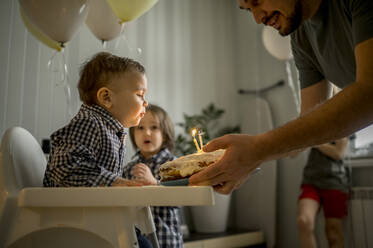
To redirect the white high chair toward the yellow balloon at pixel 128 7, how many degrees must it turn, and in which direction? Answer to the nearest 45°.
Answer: approximately 90° to its left

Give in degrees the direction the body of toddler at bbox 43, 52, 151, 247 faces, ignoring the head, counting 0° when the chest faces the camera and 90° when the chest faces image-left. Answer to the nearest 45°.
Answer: approximately 270°

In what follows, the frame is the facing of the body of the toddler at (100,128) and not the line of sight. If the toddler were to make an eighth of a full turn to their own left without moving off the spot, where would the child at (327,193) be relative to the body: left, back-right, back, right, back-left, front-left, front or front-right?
front

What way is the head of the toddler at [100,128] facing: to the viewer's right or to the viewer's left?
to the viewer's right

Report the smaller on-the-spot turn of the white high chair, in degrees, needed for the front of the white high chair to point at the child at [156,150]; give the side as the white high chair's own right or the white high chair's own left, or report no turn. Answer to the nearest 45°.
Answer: approximately 90° to the white high chair's own left

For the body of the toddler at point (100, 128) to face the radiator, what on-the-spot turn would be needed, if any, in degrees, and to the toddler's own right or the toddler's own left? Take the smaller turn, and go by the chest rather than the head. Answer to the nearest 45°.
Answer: approximately 45° to the toddler's own left

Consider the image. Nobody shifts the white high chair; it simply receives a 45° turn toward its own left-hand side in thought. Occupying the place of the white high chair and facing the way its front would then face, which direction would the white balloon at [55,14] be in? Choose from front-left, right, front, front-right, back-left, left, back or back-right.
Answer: front-left

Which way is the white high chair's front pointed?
to the viewer's right

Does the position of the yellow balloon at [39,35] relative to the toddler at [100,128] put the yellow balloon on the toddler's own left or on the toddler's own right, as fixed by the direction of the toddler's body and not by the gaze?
on the toddler's own left
